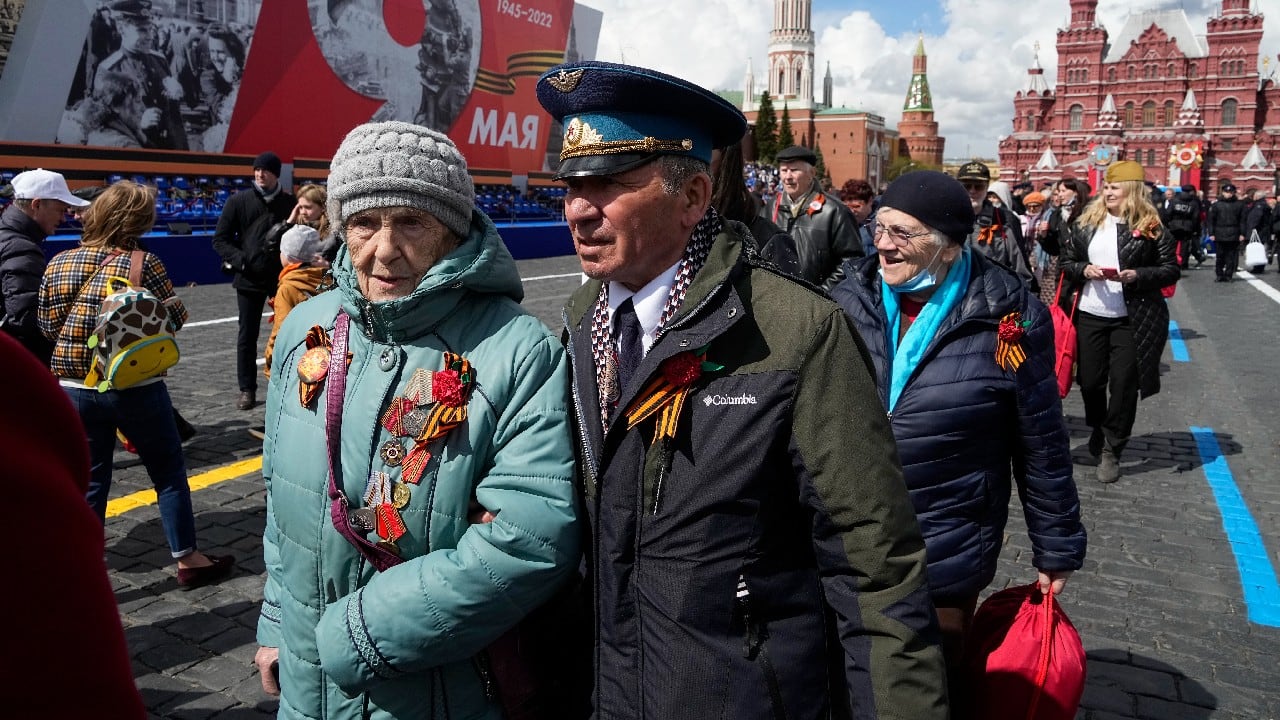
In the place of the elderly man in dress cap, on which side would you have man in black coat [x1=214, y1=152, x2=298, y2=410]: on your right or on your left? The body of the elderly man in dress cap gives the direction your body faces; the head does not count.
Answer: on your right

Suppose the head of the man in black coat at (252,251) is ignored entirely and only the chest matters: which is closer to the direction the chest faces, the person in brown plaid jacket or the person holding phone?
the person in brown plaid jacket

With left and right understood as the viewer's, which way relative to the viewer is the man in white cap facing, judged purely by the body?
facing to the right of the viewer

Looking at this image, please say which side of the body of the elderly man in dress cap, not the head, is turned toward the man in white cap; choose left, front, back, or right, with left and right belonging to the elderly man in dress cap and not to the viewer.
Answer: right

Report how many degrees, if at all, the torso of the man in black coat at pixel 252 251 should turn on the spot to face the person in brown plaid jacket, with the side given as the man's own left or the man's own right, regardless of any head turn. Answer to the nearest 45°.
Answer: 0° — they already face them

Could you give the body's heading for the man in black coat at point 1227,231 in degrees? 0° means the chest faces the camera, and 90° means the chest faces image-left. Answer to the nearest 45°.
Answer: approximately 0°

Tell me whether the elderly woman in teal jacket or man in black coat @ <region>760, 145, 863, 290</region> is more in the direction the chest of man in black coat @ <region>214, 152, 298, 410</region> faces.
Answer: the elderly woman in teal jacket
